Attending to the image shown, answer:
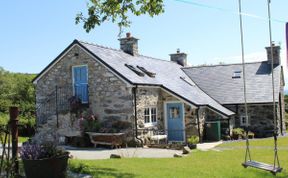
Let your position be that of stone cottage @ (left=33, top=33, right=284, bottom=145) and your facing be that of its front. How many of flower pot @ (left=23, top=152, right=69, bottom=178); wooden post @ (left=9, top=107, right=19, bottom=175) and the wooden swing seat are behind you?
0

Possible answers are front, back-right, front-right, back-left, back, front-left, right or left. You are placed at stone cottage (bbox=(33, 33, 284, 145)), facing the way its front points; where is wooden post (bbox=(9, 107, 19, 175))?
front-right

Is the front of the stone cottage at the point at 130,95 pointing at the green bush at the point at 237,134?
no

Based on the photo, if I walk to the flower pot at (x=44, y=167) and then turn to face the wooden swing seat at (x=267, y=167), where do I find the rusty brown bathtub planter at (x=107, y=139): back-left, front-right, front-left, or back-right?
front-left

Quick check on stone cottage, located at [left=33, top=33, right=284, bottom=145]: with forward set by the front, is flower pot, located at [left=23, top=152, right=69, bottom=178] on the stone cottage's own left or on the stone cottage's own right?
on the stone cottage's own right

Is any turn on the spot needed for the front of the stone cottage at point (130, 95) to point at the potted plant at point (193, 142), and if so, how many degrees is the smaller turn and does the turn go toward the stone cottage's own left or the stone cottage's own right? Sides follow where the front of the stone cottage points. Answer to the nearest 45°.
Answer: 0° — it already faces it

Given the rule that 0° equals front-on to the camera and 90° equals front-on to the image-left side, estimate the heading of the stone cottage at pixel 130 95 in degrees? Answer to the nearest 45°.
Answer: approximately 315°

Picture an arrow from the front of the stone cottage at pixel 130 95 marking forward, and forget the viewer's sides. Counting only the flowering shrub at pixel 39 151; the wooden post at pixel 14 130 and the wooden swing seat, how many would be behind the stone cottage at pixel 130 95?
0

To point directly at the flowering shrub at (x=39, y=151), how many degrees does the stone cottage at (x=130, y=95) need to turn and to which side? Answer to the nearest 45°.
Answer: approximately 45° to its right

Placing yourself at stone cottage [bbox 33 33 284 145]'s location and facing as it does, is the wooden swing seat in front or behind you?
in front
